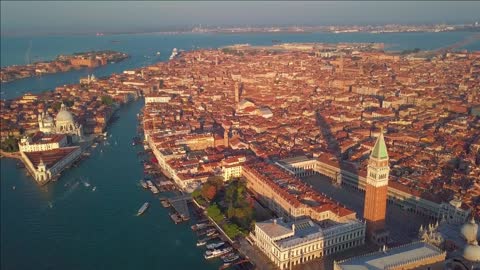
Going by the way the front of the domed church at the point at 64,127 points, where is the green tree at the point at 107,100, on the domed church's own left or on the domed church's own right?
on the domed church's own left

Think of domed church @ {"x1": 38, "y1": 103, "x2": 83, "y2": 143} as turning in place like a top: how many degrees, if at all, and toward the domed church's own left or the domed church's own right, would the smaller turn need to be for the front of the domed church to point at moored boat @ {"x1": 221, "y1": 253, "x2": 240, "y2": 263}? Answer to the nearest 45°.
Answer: approximately 45° to the domed church's own right

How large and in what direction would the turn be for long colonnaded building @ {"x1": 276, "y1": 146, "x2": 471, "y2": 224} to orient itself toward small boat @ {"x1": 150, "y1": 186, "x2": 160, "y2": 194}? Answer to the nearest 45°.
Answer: approximately 45° to its right

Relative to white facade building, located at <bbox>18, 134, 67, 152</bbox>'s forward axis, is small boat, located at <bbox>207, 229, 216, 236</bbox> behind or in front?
in front

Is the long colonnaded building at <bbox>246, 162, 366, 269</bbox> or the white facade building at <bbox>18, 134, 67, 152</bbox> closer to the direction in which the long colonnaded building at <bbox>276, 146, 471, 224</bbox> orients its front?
the long colonnaded building

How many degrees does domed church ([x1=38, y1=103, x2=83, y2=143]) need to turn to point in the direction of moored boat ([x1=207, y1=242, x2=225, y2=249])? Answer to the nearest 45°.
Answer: approximately 45° to its right

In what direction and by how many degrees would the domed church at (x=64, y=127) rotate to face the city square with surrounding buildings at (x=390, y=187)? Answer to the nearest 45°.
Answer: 0° — it already faces it

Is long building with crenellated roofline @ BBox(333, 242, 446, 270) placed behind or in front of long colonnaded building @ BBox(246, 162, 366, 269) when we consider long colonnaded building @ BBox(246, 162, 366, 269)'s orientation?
in front

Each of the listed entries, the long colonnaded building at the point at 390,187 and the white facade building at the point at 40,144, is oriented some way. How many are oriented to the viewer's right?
0
